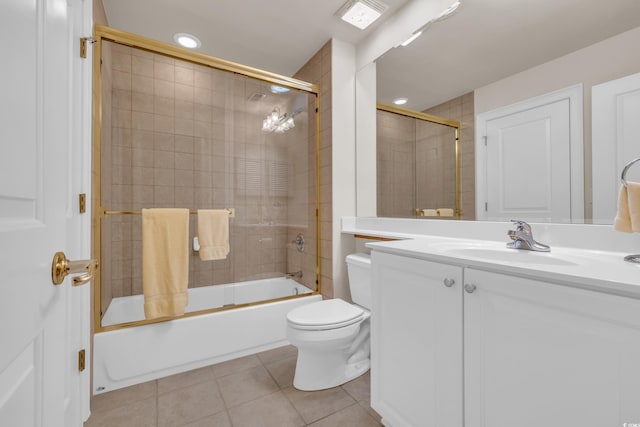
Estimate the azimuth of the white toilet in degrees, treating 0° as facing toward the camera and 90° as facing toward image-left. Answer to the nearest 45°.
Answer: approximately 45°

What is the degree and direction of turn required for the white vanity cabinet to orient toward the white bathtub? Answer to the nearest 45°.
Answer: approximately 45° to its right

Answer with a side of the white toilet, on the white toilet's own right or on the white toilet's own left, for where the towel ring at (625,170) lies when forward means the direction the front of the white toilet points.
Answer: on the white toilet's own left

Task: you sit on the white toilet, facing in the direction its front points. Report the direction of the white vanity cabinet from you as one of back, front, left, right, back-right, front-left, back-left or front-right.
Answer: left

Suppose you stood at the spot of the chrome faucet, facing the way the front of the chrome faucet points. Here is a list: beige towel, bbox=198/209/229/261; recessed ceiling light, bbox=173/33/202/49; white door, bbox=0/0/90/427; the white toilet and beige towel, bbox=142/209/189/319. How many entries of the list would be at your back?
0

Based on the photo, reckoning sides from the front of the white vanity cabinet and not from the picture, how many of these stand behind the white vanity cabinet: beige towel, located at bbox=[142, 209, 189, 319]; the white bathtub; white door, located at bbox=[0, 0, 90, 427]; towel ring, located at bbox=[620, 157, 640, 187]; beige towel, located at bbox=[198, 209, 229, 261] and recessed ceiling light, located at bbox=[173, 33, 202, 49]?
1

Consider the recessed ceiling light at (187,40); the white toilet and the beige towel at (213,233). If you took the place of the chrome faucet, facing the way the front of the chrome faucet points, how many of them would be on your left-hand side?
0

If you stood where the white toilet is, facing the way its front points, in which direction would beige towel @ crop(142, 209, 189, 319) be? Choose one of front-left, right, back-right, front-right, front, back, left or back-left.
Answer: front-right

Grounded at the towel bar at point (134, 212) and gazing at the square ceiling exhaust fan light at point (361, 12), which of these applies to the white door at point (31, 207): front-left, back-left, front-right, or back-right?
front-right

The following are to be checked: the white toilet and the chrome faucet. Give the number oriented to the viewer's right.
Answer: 0

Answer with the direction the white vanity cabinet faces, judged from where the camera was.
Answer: facing the viewer and to the left of the viewer

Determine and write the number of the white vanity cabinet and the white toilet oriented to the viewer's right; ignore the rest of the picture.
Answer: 0

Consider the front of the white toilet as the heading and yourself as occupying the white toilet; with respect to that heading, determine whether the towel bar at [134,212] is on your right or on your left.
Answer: on your right

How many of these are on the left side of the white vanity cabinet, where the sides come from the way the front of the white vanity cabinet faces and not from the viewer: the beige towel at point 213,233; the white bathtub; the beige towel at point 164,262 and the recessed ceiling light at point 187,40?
0

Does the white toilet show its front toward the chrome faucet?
no

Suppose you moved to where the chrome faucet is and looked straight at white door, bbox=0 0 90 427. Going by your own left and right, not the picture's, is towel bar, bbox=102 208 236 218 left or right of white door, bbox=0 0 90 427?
right

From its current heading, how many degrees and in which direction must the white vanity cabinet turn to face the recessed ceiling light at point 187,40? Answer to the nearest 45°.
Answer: approximately 45° to its right
